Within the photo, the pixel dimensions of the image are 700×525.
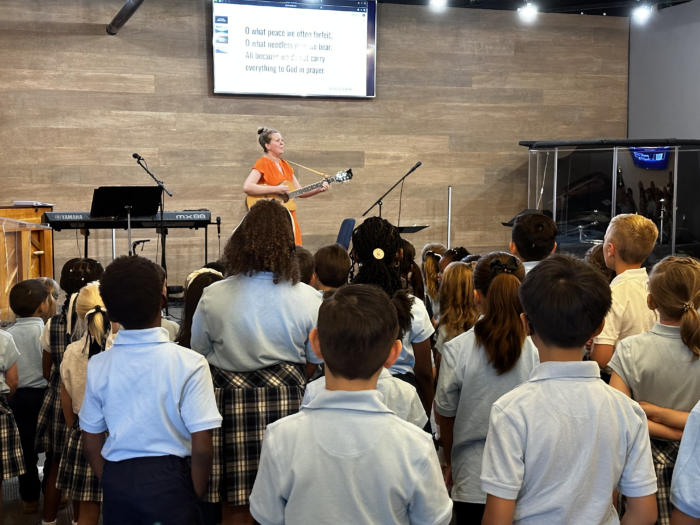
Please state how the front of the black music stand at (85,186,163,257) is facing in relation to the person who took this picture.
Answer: facing away from the viewer

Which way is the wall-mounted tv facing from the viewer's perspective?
toward the camera

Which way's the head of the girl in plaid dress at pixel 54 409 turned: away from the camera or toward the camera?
away from the camera

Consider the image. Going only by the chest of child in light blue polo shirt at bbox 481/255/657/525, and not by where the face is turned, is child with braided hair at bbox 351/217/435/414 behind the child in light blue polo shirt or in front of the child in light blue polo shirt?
in front

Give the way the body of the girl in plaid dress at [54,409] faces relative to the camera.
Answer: away from the camera

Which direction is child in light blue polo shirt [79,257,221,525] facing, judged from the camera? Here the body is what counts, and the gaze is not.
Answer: away from the camera

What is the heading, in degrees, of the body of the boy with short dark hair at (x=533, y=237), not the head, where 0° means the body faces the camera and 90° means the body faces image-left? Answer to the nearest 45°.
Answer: approximately 180°

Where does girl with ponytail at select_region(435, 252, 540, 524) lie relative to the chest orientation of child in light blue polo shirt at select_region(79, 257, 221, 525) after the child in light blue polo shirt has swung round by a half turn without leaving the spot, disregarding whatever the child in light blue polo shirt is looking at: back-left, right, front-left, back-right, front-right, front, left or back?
left

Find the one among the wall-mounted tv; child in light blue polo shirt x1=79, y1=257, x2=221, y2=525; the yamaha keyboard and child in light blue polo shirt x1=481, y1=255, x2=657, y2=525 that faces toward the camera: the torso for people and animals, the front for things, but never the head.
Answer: the wall-mounted tv

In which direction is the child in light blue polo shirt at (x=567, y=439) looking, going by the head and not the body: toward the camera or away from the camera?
away from the camera

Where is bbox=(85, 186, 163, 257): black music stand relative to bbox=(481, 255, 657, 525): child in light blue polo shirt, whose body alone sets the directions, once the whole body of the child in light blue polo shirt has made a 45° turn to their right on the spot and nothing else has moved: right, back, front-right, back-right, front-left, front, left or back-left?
left

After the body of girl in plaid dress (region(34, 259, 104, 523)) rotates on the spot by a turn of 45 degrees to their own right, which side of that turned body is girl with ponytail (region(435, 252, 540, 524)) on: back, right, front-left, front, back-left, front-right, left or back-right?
right

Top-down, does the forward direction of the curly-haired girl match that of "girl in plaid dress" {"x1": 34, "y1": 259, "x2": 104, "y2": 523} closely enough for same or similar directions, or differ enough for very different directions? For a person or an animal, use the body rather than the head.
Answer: same or similar directions

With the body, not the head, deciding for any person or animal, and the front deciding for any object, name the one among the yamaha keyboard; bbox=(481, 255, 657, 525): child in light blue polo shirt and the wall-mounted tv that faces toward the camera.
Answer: the wall-mounted tv

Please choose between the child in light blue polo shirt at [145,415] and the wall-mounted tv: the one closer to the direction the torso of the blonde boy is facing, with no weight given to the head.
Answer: the wall-mounted tv

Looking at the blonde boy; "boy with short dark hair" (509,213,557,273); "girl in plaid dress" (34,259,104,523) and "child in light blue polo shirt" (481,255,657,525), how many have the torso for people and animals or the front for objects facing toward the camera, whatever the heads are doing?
0

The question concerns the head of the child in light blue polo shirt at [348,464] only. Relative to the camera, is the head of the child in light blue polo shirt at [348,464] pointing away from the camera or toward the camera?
away from the camera

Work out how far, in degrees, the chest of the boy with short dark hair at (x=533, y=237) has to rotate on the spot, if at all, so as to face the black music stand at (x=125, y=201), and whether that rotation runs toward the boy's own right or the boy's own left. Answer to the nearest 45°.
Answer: approximately 45° to the boy's own left

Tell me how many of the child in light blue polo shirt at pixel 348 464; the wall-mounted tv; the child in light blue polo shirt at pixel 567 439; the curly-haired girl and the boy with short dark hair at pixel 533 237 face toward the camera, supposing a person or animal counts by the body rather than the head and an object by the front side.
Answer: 1

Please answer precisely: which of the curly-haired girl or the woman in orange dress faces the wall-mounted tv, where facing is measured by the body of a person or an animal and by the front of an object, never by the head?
the curly-haired girl
